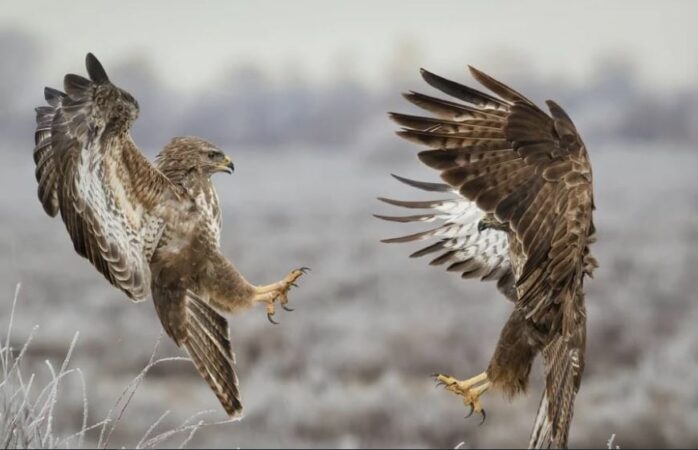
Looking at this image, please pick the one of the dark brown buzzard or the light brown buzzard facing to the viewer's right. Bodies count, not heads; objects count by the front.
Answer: the light brown buzzard

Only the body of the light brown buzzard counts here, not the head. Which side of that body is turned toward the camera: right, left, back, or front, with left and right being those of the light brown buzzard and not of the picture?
right

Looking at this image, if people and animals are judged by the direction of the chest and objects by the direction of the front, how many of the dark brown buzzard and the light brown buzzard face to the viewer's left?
1

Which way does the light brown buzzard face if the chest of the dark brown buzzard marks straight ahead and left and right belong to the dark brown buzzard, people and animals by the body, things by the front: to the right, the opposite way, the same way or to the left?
the opposite way

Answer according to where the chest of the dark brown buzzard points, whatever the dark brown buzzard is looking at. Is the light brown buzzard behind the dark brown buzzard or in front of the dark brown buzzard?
in front

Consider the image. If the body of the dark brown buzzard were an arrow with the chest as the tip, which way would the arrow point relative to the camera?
to the viewer's left
